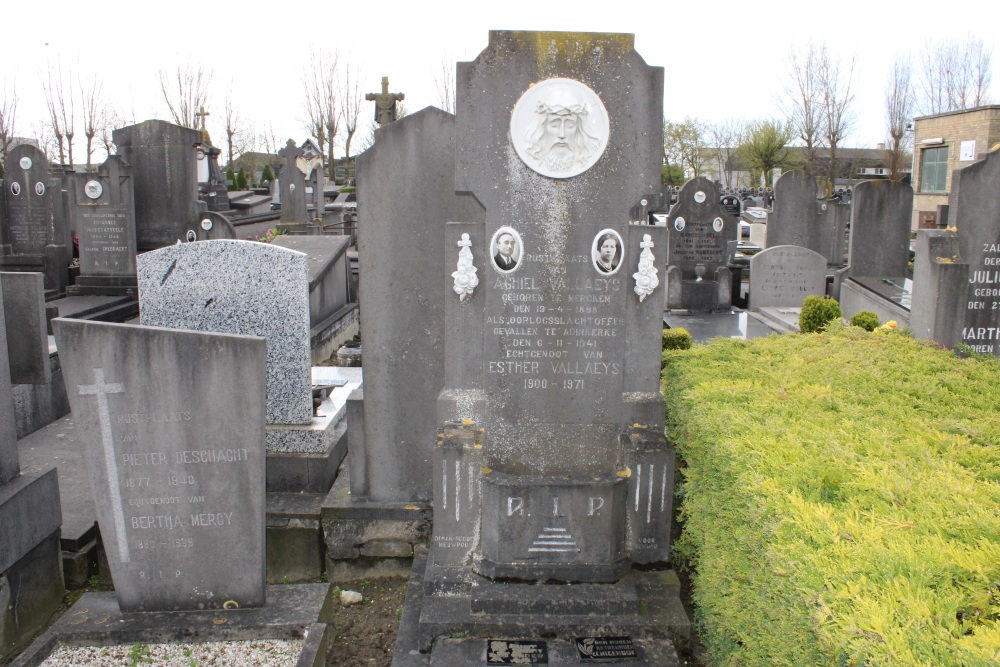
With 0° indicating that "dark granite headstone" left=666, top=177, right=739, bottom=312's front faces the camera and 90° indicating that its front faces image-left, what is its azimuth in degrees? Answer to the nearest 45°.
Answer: approximately 0°

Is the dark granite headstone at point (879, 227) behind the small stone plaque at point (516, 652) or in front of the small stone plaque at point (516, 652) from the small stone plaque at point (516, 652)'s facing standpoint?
behind

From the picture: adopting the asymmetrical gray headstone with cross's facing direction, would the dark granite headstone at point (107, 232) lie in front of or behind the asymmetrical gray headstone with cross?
behind

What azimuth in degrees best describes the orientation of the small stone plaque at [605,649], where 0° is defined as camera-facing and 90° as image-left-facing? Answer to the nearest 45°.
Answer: approximately 0°

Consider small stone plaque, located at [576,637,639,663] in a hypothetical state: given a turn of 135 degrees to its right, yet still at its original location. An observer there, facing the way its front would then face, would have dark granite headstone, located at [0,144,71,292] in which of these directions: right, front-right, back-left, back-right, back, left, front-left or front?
front
